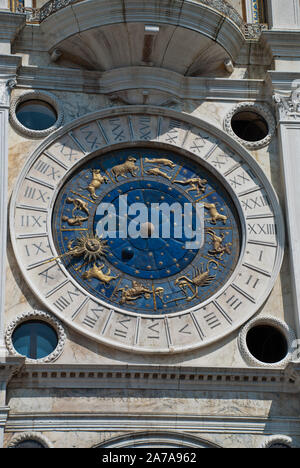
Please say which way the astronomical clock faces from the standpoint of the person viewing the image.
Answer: facing the viewer
